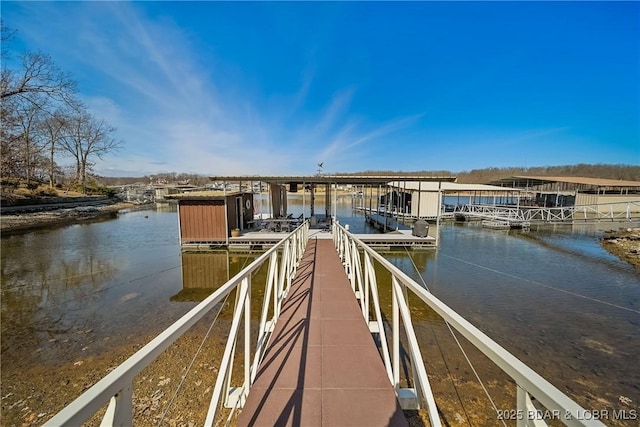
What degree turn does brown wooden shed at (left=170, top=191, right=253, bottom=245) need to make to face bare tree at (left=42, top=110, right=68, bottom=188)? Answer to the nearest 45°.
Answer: approximately 135° to its left

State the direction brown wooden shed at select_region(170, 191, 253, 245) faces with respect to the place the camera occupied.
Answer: facing to the right of the viewer

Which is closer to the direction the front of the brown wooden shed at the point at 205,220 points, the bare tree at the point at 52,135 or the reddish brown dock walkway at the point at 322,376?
the reddish brown dock walkway
